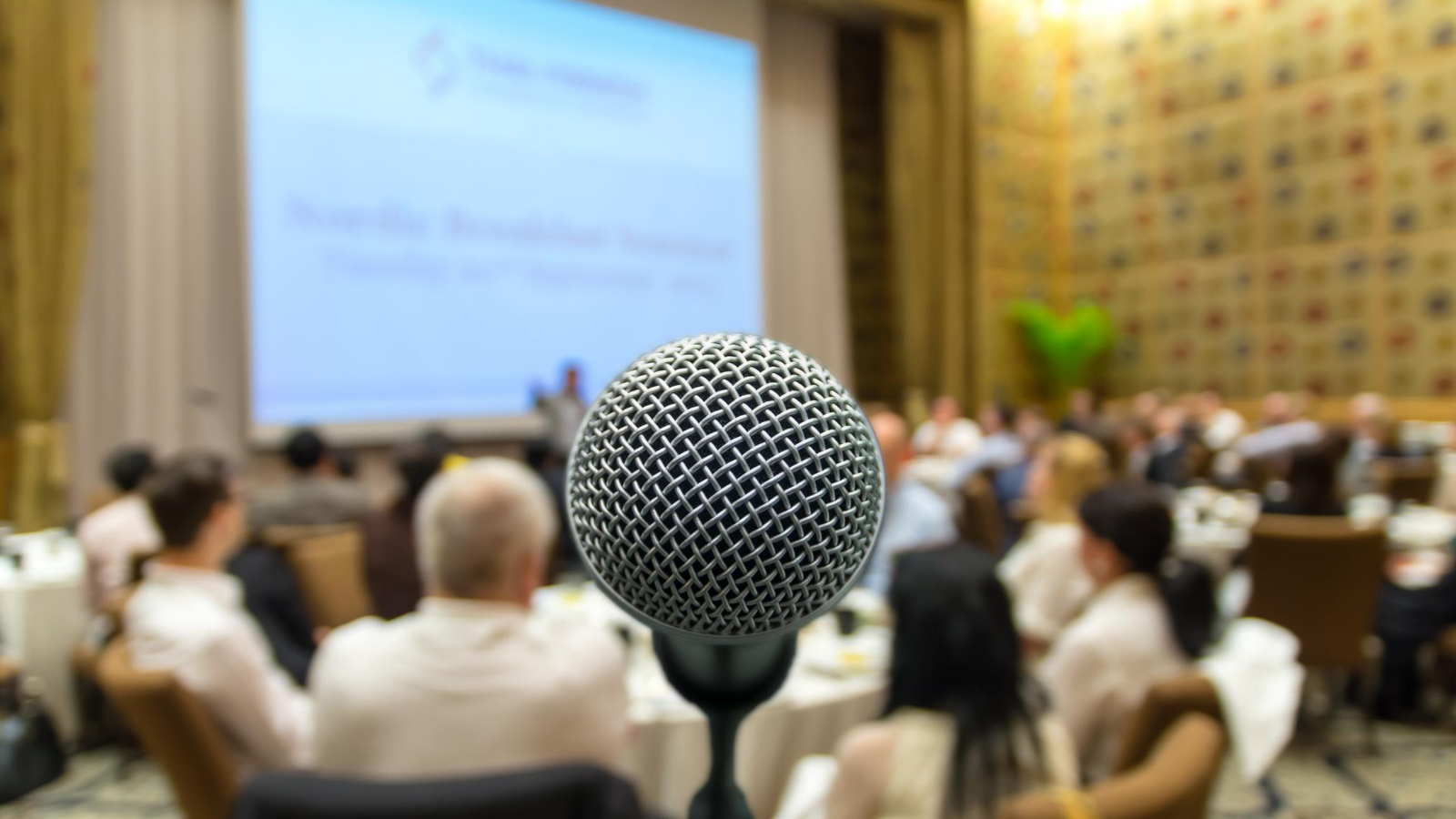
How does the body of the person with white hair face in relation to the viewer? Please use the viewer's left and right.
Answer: facing away from the viewer

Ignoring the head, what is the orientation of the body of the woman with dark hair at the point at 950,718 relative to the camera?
away from the camera

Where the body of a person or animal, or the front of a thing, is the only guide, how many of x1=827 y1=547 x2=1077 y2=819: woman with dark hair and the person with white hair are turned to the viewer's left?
0

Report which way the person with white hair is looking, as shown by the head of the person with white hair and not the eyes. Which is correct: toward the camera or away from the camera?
away from the camera

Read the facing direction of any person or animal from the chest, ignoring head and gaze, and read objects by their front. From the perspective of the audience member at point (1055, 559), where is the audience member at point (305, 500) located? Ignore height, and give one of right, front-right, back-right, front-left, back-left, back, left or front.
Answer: front

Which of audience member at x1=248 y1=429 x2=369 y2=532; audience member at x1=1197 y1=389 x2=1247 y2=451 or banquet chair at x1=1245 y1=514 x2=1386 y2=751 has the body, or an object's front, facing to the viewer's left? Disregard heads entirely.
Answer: audience member at x1=1197 y1=389 x2=1247 y2=451

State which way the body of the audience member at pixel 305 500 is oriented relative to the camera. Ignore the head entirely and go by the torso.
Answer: away from the camera

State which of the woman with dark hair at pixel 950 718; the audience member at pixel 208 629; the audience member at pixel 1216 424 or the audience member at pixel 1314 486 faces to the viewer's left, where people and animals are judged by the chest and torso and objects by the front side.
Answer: the audience member at pixel 1216 424

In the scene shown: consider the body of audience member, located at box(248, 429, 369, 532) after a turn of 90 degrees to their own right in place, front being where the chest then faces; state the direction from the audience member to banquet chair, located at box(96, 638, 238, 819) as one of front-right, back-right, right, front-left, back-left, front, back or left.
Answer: right

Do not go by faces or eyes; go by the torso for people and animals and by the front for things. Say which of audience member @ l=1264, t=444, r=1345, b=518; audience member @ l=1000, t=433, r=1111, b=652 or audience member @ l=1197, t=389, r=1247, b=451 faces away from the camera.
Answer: audience member @ l=1264, t=444, r=1345, b=518

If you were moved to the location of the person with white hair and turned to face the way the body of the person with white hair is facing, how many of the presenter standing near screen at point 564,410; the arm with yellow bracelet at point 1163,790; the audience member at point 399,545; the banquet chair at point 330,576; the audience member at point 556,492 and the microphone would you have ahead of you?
4

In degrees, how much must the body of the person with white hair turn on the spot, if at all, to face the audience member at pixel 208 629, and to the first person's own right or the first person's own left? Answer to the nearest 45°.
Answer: approximately 45° to the first person's own left

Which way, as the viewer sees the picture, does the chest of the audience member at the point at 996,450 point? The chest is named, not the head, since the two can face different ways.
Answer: to the viewer's left

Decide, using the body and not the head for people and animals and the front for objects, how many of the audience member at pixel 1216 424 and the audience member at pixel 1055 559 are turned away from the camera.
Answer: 0

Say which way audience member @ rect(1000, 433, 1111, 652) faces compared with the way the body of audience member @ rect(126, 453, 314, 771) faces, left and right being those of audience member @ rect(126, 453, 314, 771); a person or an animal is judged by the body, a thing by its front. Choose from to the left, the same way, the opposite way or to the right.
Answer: to the left

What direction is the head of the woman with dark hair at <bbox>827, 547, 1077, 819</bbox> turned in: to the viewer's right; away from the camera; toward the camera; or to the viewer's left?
away from the camera

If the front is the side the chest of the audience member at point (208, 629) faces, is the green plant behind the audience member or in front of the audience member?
in front
